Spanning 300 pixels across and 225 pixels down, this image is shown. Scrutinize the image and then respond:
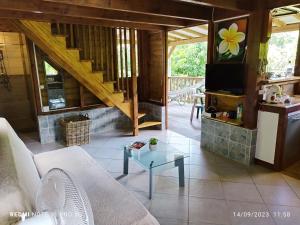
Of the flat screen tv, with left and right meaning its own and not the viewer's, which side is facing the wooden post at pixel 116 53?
right

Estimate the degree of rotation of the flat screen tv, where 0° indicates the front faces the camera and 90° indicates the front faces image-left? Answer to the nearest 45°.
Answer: approximately 45°

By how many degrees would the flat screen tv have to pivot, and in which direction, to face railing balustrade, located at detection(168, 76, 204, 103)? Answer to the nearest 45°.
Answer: approximately 135° to its right

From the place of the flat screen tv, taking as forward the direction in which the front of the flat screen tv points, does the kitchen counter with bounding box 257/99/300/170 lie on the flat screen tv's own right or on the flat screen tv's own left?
on the flat screen tv's own left

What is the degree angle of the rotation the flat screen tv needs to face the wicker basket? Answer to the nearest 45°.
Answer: approximately 45° to its right

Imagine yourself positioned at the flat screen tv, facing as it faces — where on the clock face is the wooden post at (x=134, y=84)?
The wooden post is roughly at 2 o'clock from the flat screen tv.
